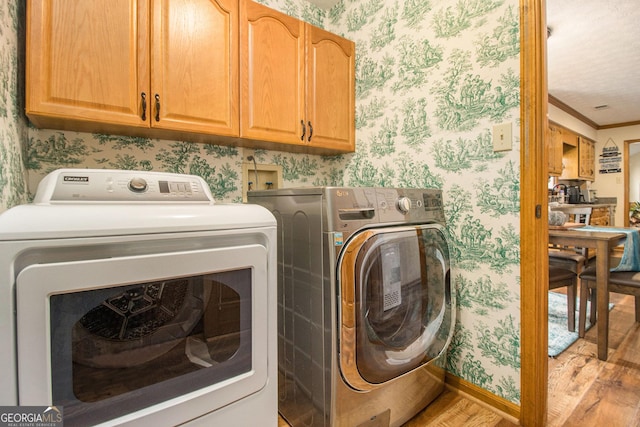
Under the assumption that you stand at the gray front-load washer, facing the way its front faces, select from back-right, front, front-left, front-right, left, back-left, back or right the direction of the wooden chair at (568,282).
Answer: left

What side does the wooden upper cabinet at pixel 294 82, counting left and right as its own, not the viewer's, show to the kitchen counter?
left

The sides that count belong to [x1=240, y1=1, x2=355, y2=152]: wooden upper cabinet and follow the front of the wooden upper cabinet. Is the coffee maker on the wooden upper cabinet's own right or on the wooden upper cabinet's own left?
on the wooden upper cabinet's own left

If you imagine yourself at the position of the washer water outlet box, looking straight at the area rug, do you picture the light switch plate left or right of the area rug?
right

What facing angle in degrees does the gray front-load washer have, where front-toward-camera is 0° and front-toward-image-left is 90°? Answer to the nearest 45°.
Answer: approximately 315°
